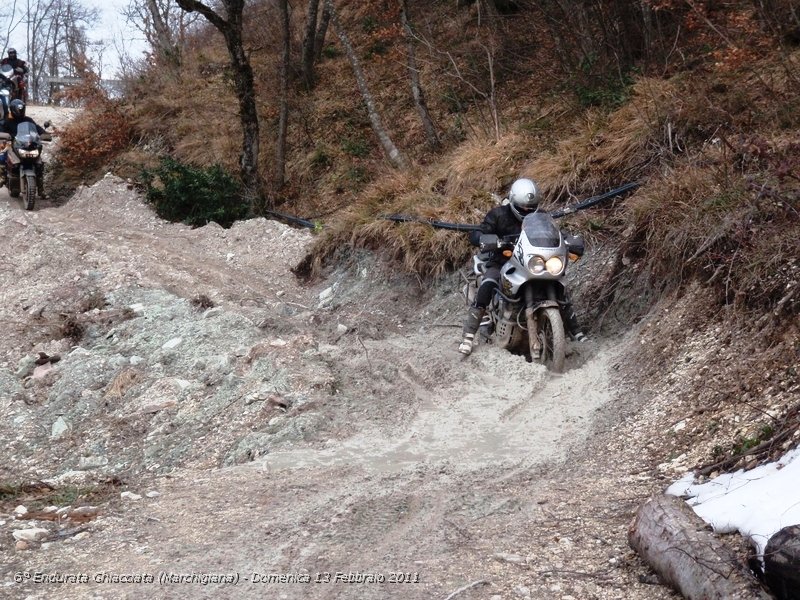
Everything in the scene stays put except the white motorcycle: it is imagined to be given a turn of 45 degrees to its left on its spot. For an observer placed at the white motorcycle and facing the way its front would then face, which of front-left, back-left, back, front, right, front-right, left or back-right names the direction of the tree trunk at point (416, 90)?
left

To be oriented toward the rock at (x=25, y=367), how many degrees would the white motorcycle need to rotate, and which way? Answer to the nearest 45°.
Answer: approximately 135° to its right

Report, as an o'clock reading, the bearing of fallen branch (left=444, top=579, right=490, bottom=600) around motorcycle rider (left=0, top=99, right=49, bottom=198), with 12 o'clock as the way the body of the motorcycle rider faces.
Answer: The fallen branch is roughly at 12 o'clock from the motorcycle rider.

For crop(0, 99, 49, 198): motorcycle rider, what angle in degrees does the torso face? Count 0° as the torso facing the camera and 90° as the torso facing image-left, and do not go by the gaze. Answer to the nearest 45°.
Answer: approximately 0°

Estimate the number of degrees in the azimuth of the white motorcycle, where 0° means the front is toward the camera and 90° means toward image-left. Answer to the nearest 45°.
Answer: approximately 315°

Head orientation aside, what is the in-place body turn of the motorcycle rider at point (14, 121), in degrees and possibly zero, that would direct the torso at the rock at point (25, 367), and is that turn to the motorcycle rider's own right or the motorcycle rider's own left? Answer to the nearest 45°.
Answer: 0° — they already face it

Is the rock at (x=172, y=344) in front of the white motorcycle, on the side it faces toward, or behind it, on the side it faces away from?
behind
